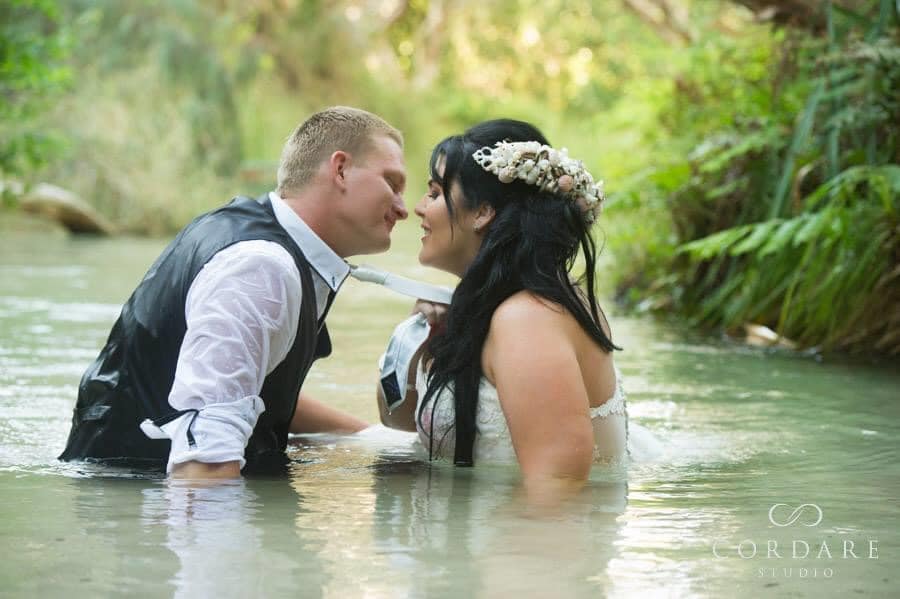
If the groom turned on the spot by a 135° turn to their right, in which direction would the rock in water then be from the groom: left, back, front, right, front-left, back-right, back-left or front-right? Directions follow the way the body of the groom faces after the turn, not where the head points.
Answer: back-right

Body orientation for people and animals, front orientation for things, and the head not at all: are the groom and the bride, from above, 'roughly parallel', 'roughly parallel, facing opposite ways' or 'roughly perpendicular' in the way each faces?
roughly parallel, facing opposite ways

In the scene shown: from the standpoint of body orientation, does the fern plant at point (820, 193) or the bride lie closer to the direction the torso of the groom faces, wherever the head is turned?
the bride

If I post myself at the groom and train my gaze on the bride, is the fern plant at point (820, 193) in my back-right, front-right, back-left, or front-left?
front-left

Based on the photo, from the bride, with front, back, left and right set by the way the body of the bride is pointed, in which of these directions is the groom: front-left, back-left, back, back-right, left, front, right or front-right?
front

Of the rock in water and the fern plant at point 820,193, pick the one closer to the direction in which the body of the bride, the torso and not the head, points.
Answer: the rock in water

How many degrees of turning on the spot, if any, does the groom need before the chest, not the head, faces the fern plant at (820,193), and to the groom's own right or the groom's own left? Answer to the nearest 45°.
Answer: approximately 45° to the groom's own left

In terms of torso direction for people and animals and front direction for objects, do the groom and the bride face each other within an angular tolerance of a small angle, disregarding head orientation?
yes

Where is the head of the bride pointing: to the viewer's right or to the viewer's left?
to the viewer's left

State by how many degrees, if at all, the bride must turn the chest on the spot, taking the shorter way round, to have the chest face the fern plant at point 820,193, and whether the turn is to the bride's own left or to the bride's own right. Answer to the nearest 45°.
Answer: approximately 135° to the bride's own right

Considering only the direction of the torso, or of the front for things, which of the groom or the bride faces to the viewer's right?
the groom

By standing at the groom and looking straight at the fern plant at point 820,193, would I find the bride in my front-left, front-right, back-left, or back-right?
front-right

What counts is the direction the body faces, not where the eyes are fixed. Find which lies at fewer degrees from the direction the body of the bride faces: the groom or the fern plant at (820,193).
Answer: the groom

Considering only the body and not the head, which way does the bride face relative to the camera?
to the viewer's left

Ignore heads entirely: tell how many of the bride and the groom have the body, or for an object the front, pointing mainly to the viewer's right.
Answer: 1

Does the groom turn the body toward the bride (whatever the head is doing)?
yes

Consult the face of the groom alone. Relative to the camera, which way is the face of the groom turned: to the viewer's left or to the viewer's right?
to the viewer's right

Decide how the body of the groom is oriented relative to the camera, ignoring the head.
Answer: to the viewer's right
